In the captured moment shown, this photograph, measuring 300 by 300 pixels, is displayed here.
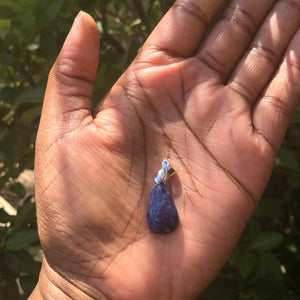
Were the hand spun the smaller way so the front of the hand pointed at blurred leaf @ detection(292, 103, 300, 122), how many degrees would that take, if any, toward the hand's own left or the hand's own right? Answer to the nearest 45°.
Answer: approximately 135° to the hand's own left

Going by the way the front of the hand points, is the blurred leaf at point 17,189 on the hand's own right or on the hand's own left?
on the hand's own right

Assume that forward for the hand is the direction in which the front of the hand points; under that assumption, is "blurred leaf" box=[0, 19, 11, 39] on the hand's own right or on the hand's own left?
on the hand's own right

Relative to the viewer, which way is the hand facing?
toward the camera

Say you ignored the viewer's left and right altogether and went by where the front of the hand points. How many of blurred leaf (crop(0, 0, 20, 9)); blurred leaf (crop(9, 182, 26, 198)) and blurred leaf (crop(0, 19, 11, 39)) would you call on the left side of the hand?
0

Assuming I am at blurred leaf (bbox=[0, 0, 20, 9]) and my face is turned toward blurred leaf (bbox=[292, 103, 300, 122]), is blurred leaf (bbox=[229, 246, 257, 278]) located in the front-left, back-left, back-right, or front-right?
front-right
